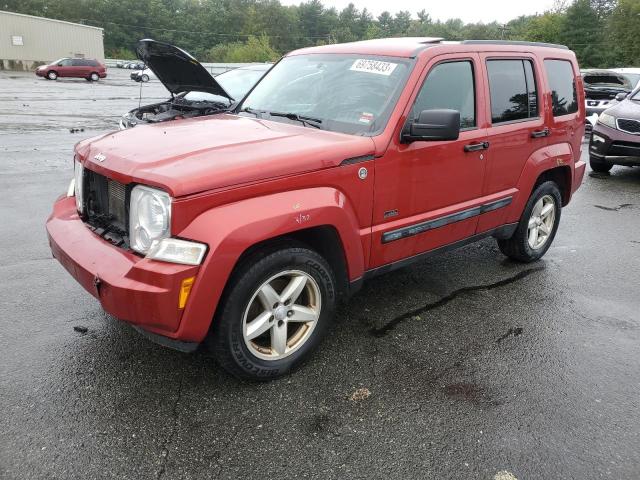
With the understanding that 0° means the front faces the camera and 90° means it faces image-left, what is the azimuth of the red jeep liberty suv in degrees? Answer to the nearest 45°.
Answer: approximately 45°

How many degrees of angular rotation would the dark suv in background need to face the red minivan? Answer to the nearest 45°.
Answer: approximately 90° to its right

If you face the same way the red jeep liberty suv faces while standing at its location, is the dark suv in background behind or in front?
behind

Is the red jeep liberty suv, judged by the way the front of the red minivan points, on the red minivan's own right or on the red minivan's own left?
on the red minivan's own left

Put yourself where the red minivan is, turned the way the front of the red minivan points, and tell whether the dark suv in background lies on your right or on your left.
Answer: on your left

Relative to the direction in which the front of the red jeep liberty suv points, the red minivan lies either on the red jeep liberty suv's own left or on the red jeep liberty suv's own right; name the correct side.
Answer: on the red jeep liberty suv's own right

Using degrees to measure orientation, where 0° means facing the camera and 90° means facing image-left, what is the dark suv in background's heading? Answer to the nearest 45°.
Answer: approximately 45°

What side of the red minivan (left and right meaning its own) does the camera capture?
left
